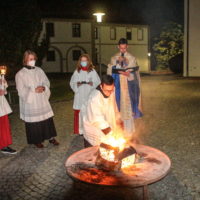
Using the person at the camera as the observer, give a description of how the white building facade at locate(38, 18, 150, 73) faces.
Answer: facing the viewer

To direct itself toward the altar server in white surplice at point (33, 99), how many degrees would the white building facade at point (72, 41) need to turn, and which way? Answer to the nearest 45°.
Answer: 0° — it already faces them

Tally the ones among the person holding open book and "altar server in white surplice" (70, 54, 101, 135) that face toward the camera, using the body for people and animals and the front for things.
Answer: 2

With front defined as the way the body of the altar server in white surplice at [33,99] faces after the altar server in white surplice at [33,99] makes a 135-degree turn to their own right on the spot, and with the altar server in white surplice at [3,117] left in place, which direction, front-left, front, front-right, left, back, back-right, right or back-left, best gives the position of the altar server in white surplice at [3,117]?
front

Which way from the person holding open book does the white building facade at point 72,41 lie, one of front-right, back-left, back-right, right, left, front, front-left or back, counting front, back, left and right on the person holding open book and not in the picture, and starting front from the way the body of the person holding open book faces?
back

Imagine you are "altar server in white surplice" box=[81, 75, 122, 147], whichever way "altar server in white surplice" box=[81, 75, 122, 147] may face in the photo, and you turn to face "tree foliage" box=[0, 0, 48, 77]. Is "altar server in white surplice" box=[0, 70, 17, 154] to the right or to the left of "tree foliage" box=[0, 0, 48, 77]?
left

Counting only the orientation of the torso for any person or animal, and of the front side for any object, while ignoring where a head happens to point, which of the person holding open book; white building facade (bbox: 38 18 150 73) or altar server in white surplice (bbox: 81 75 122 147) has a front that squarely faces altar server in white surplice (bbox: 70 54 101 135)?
the white building facade

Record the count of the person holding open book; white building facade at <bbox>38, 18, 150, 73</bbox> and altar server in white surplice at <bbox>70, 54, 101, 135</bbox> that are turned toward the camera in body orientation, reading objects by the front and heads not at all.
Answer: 3

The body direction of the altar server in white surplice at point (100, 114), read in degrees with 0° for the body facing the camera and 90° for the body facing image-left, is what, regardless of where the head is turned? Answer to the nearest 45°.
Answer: approximately 315°

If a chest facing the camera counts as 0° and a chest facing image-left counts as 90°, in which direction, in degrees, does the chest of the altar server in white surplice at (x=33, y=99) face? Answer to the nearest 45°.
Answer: approximately 315°

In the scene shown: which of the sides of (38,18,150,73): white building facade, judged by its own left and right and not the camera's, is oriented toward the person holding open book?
front

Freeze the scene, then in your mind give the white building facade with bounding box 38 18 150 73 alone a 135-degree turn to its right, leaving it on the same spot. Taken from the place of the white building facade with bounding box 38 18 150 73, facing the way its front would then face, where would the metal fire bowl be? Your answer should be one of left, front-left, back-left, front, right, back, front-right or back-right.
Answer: back-left

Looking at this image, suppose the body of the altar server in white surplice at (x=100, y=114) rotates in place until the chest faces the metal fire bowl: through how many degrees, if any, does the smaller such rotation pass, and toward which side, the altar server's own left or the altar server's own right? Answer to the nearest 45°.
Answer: approximately 45° to the altar server's own right

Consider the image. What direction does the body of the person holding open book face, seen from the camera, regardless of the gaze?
toward the camera

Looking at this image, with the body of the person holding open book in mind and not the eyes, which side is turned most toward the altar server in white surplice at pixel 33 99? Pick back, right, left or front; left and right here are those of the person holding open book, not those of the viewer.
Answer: right

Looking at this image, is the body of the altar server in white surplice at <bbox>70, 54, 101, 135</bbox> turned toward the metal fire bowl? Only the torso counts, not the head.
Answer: yes
